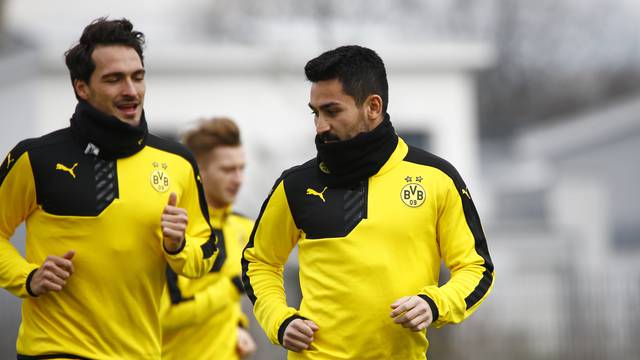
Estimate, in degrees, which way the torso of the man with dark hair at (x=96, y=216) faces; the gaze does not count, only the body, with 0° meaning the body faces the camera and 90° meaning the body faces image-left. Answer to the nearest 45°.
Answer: approximately 0°

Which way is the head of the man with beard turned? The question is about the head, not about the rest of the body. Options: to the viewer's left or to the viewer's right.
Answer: to the viewer's left

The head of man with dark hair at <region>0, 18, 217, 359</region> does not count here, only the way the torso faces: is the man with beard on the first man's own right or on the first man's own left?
on the first man's own left

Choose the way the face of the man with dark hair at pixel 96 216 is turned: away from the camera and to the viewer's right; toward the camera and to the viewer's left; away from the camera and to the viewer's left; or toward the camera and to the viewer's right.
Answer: toward the camera and to the viewer's right
